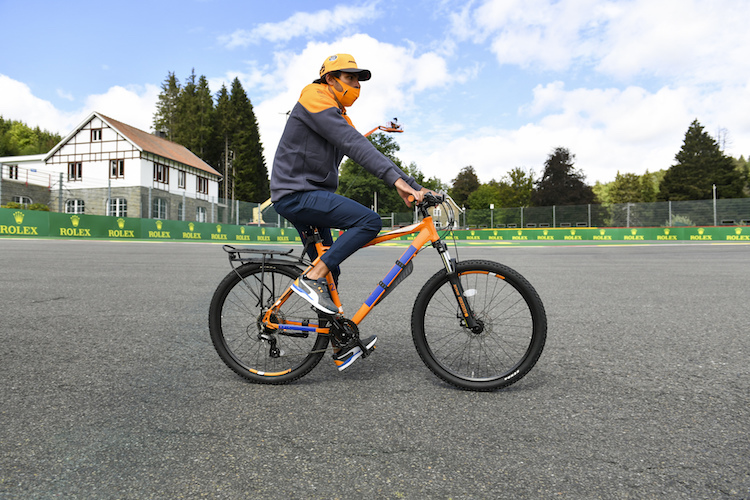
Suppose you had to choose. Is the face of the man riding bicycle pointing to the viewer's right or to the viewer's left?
to the viewer's right

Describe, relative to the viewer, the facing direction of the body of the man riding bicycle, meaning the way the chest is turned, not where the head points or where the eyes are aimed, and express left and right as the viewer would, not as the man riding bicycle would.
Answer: facing to the right of the viewer

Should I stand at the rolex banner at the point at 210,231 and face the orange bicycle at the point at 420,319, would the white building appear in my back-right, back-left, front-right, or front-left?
back-right

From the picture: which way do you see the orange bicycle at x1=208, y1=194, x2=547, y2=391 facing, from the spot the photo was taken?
facing to the right of the viewer

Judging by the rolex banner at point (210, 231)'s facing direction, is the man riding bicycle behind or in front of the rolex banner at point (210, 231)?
in front

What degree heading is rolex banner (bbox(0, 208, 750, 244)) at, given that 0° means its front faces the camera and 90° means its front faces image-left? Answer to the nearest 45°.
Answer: approximately 0°

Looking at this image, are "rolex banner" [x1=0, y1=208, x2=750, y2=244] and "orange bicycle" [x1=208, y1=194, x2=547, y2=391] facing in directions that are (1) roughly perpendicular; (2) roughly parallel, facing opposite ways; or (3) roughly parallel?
roughly perpendicular

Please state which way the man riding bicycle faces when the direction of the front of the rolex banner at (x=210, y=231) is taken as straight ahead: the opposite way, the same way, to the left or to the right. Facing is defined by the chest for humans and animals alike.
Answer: to the left

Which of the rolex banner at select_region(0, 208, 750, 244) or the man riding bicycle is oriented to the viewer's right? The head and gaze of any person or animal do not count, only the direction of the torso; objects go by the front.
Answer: the man riding bicycle

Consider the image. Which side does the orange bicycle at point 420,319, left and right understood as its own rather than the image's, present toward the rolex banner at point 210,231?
left

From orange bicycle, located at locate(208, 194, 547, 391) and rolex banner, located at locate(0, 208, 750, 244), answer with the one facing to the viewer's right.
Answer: the orange bicycle
